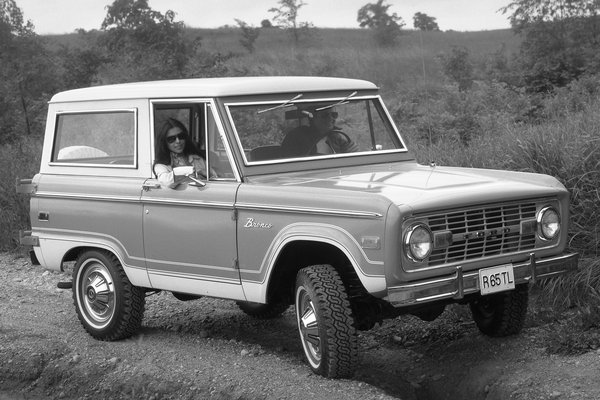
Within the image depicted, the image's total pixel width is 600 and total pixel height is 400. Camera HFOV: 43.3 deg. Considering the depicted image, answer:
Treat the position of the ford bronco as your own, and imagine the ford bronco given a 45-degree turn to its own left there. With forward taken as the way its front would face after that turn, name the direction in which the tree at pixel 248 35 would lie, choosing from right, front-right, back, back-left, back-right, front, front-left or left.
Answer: left

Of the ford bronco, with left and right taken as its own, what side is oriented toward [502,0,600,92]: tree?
left

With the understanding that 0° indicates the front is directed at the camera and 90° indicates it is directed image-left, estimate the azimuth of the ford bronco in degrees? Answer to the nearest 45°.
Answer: approximately 315°

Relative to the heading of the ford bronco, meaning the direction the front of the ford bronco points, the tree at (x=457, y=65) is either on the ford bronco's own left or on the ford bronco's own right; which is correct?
on the ford bronco's own left

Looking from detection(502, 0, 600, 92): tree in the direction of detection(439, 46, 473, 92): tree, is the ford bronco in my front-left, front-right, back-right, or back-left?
back-left

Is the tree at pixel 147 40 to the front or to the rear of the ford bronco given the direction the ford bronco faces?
to the rear

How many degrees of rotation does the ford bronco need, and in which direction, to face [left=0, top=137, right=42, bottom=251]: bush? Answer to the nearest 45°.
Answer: approximately 180°

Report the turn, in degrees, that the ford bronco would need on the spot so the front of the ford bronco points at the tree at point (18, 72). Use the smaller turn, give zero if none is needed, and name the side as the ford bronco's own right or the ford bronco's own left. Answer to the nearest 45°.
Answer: approximately 180°
